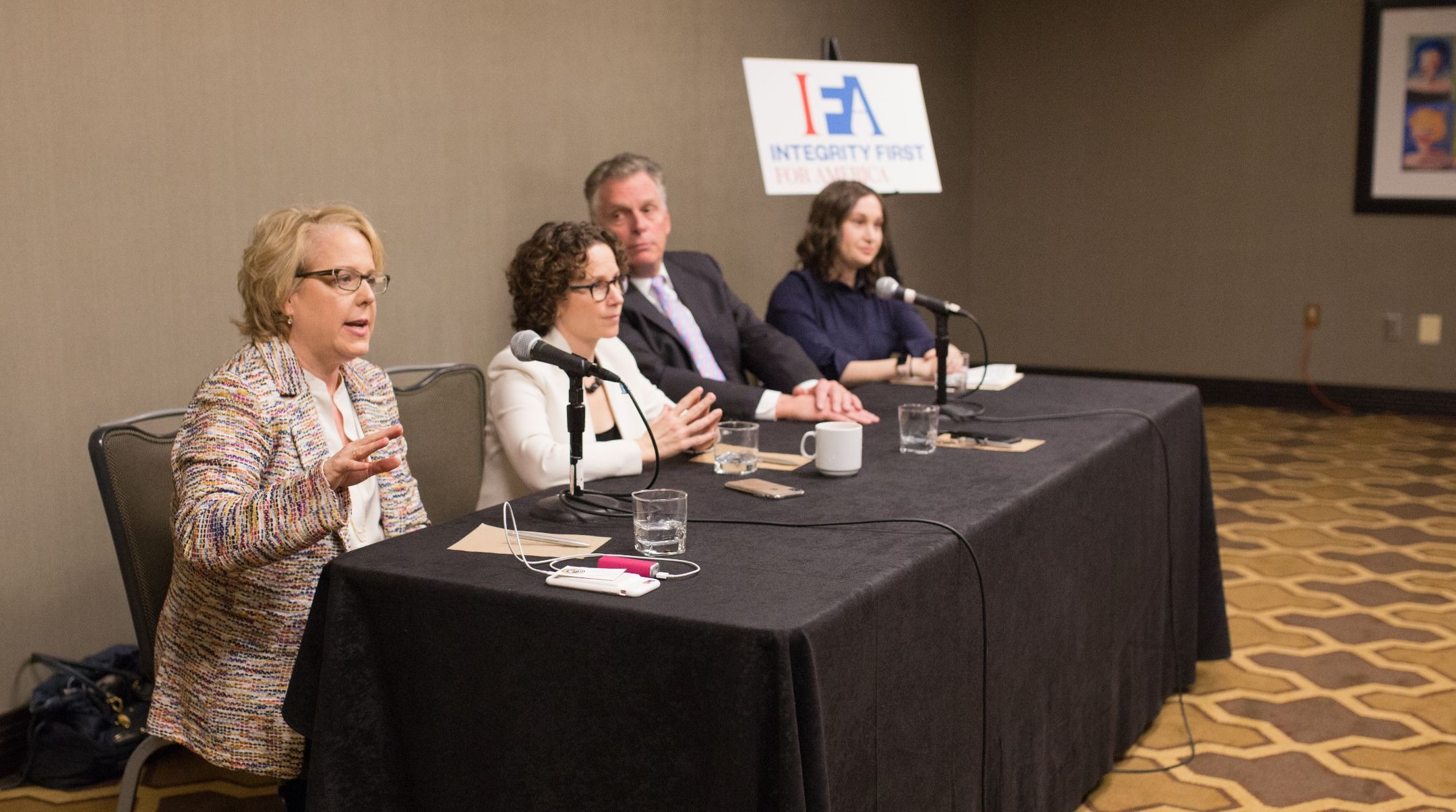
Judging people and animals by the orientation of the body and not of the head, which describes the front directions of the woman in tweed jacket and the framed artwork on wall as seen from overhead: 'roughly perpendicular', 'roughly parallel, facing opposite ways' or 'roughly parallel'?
roughly perpendicular

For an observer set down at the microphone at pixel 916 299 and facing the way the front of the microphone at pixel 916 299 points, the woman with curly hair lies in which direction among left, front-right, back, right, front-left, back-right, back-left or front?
front-left

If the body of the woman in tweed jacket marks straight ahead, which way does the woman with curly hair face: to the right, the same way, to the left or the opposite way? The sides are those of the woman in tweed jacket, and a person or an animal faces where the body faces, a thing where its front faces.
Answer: the same way

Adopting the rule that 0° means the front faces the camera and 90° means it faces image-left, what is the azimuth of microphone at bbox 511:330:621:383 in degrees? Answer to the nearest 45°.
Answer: approximately 90°

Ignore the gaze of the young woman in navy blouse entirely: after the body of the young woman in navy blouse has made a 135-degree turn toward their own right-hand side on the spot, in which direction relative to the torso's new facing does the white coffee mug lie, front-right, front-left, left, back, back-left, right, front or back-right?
left

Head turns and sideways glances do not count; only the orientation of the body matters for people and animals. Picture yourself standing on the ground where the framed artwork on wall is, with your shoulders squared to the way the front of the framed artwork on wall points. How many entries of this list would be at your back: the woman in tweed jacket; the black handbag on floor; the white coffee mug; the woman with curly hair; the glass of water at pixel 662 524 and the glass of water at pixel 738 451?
0

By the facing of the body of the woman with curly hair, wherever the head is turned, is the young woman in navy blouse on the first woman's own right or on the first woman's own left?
on the first woman's own left

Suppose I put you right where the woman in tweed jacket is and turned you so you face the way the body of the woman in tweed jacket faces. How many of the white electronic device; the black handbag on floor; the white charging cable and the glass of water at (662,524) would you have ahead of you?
3

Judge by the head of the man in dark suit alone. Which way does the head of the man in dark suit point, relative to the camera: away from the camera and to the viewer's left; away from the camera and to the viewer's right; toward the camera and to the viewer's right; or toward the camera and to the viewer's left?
toward the camera and to the viewer's left

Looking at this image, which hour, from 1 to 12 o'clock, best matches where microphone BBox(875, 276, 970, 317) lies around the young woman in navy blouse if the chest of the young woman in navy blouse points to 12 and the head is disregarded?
The microphone is roughly at 1 o'clock from the young woman in navy blouse.

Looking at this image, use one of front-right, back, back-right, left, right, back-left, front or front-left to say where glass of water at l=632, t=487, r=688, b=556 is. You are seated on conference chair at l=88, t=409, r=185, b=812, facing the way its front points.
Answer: front

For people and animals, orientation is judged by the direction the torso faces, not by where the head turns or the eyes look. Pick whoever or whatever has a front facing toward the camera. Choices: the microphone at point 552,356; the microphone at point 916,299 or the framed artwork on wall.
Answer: the framed artwork on wall

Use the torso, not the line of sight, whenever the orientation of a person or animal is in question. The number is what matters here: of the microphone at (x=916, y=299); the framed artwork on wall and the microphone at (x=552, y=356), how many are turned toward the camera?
1

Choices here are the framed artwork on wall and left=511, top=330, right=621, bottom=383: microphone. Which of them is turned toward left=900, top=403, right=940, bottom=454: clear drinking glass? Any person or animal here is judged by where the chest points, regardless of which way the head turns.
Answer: the framed artwork on wall

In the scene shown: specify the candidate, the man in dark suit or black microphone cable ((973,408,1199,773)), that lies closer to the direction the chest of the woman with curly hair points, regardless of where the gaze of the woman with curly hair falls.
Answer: the black microphone cable

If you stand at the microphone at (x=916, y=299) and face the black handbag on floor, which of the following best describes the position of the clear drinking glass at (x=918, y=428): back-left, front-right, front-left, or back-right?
front-left

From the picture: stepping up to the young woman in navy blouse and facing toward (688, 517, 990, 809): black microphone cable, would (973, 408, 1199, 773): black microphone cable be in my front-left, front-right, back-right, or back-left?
front-left
